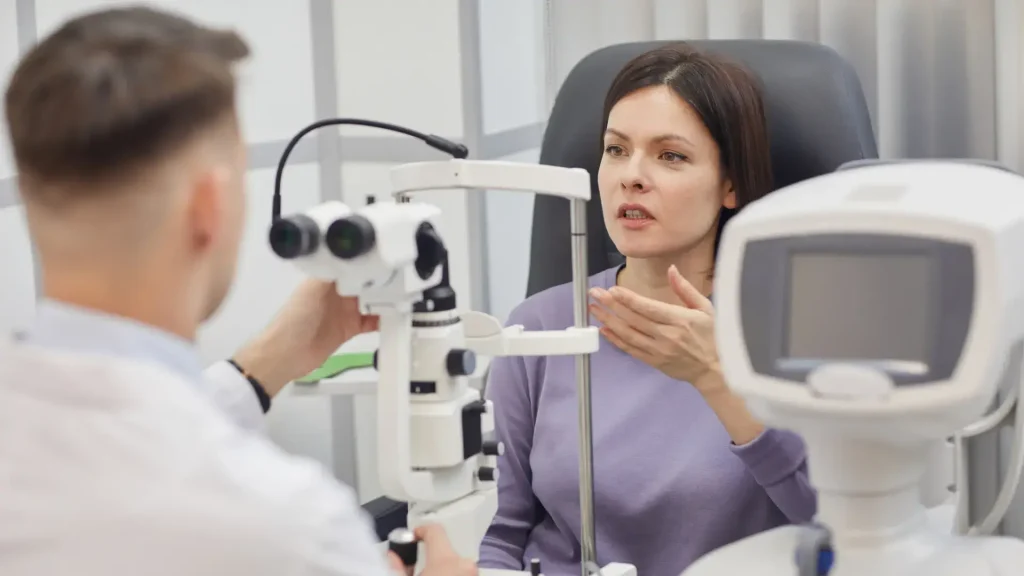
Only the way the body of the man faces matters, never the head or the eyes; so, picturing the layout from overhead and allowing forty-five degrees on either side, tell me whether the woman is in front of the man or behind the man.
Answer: in front

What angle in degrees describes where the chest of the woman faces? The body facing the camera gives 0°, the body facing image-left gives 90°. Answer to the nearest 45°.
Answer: approximately 45°

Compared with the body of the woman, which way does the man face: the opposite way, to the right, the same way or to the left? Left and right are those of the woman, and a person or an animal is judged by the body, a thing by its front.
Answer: the opposite way

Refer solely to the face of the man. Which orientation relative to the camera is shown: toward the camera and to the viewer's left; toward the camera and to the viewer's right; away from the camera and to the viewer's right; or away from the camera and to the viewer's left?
away from the camera and to the viewer's right

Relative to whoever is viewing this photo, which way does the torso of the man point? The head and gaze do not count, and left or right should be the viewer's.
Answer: facing away from the viewer and to the right of the viewer

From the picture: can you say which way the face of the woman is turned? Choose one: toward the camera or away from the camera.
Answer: toward the camera

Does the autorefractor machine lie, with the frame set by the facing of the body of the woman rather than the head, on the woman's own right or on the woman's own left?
on the woman's own left

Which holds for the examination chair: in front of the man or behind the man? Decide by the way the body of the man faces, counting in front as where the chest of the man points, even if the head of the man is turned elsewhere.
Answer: in front
